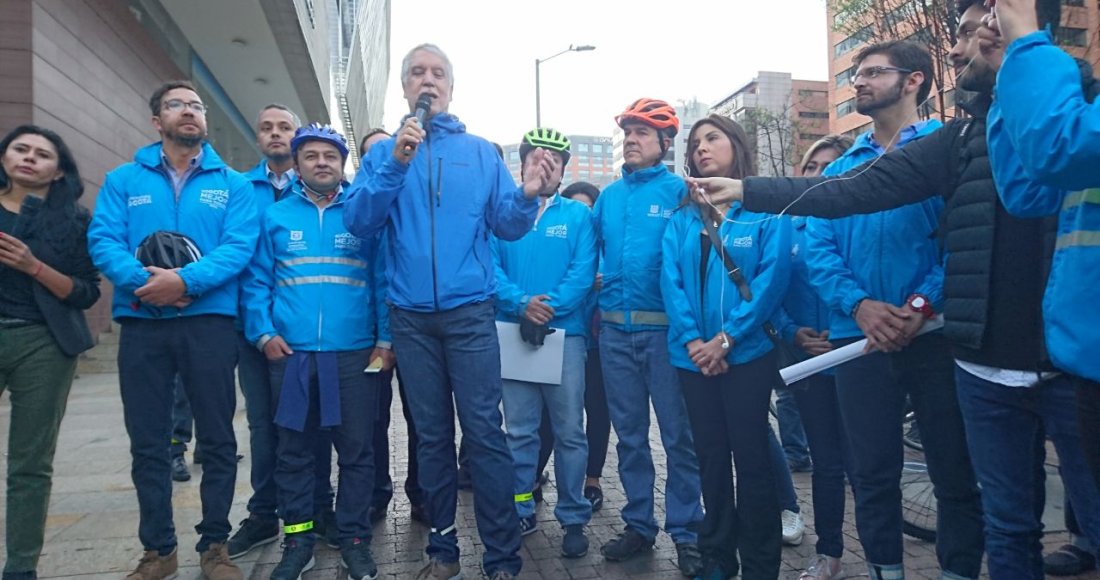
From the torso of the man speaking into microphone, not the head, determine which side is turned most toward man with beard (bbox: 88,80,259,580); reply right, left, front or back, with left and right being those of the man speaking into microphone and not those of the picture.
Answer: right

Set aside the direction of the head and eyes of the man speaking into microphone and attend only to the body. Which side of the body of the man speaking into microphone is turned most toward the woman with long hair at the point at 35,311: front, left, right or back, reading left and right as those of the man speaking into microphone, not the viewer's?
right

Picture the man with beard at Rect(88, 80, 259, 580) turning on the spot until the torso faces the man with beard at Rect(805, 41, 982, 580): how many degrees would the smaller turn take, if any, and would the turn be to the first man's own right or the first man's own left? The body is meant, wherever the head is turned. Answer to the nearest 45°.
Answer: approximately 45° to the first man's own left

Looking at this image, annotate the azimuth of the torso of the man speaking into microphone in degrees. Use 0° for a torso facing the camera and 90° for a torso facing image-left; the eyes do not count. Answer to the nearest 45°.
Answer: approximately 0°

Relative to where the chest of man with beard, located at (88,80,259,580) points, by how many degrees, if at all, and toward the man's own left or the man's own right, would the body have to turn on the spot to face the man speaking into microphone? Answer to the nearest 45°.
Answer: approximately 45° to the man's own left

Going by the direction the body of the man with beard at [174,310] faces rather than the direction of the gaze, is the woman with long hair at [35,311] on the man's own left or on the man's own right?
on the man's own right

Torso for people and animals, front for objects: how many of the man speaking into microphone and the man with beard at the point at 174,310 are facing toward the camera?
2
